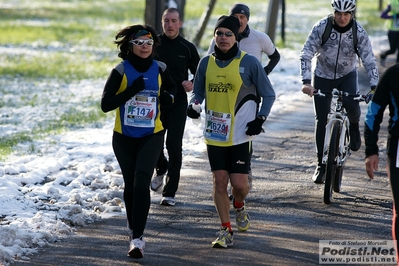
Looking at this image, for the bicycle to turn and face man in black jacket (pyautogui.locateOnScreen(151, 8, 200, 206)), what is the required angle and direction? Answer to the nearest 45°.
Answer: approximately 90° to its right

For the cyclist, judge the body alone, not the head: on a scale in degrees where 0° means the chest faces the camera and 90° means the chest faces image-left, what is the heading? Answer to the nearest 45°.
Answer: approximately 0°

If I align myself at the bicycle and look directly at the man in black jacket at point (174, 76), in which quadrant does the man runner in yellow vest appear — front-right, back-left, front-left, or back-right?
front-left

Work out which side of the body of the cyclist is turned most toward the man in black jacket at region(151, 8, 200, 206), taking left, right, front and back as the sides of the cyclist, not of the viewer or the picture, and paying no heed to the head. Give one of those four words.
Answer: right

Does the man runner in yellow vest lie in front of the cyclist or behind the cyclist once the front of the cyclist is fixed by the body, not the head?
in front

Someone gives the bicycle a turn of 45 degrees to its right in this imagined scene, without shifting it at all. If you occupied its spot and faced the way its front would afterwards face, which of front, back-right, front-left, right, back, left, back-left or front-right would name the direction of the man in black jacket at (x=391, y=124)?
front-left

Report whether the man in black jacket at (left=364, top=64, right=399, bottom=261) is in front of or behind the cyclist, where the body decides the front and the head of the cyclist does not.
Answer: in front

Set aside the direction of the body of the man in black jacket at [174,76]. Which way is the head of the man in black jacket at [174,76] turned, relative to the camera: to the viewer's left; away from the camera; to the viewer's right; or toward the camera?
toward the camera
